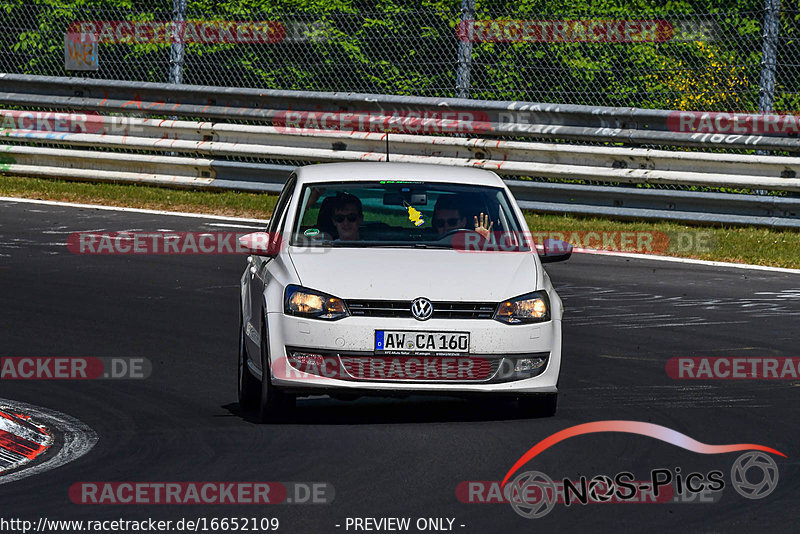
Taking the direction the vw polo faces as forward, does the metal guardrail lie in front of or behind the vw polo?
behind

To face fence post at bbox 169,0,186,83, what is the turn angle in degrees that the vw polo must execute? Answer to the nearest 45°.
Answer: approximately 180°

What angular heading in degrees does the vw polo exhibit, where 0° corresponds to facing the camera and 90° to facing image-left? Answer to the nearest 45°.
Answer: approximately 0°

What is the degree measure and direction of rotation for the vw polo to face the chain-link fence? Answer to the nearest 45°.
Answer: approximately 180°

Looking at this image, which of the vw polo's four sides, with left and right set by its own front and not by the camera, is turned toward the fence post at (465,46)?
back

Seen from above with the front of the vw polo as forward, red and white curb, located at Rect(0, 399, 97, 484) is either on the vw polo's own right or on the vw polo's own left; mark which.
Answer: on the vw polo's own right

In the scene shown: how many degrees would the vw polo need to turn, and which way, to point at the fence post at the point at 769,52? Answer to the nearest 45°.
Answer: approximately 135° to its left

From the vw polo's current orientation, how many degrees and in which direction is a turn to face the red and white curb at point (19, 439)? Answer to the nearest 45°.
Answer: approximately 90° to its right
